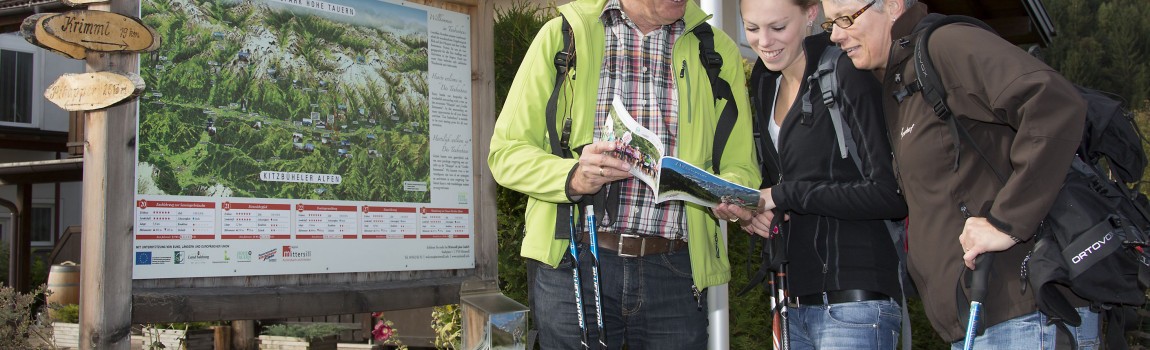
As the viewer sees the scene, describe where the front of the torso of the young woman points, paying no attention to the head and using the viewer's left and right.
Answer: facing the viewer and to the left of the viewer

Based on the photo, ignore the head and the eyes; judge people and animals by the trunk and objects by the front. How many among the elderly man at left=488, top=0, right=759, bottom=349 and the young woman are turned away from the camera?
0

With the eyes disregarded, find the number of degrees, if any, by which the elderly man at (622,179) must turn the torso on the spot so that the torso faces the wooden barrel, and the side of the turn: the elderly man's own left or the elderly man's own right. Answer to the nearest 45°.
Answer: approximately 135° to the elderly man's own right

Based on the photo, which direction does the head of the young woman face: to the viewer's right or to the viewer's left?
to the viewer's left

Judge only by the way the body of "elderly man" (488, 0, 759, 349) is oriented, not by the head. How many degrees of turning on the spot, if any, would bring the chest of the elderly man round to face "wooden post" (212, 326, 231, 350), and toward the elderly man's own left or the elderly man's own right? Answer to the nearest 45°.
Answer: approximately 135° to the elderly man's own right

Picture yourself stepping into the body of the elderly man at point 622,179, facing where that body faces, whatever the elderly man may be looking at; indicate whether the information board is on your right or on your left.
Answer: on your right

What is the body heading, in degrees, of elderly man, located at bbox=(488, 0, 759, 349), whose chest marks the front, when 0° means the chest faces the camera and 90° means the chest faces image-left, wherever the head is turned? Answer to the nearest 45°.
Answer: approximately 0°
